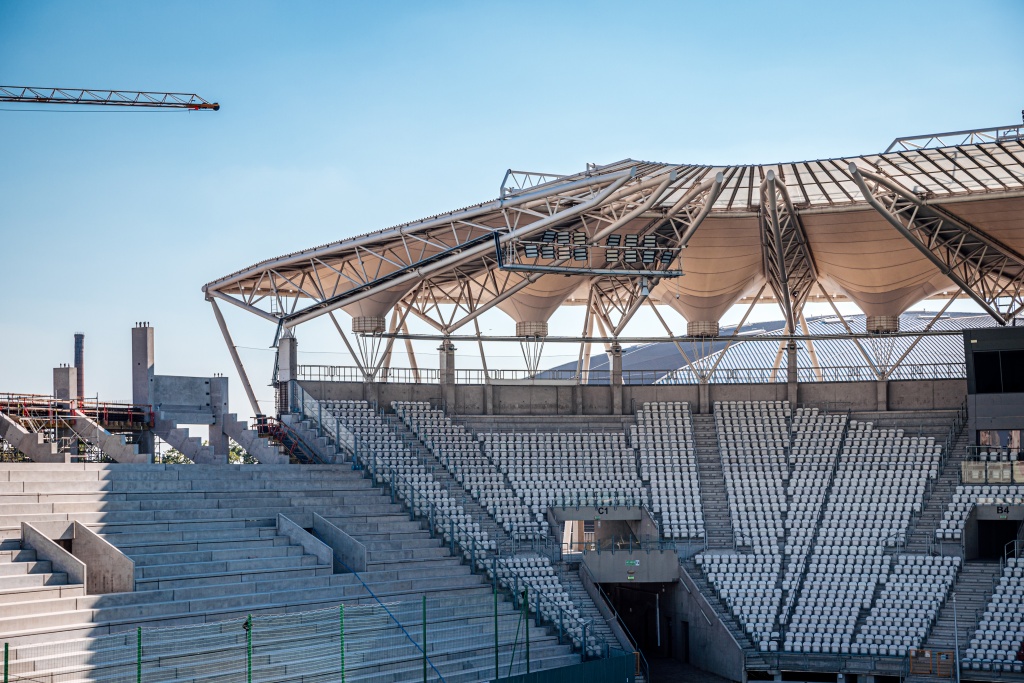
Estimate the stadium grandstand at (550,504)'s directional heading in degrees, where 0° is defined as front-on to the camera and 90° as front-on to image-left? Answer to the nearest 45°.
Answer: approximately 0°
